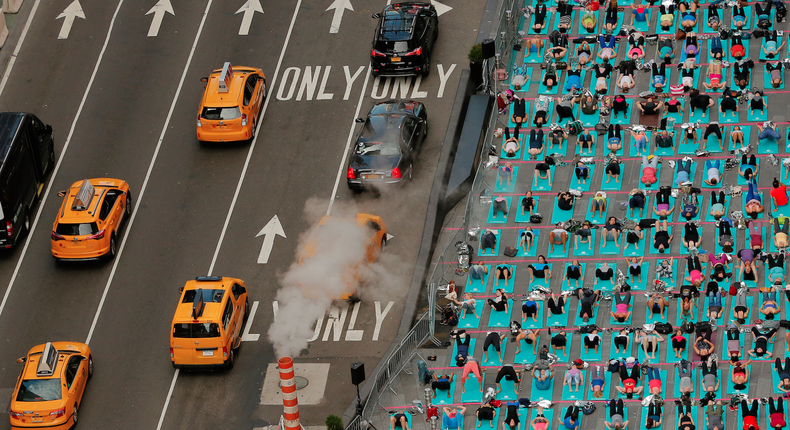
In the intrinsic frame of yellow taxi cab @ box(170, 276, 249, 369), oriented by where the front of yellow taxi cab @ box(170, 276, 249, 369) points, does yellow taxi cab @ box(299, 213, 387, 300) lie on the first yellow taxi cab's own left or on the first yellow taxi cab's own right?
on the first yellow taxi cab's own right

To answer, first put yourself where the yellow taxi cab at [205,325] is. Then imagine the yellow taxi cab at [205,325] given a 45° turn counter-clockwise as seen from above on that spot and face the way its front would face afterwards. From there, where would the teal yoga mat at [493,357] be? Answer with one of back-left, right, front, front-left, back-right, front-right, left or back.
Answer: back-right

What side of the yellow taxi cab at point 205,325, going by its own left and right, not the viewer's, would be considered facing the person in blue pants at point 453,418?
right

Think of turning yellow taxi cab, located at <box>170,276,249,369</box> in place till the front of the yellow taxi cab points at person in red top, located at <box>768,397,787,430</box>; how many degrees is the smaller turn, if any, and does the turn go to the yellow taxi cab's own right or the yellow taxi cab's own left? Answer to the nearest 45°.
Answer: approximately 90° to the yellow taxi cab's own right

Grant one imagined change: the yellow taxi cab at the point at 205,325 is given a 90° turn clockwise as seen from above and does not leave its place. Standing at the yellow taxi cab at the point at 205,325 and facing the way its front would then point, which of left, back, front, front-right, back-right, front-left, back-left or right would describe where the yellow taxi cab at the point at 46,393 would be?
back

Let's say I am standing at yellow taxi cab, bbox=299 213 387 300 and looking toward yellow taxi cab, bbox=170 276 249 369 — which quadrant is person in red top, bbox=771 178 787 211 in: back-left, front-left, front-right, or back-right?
back-left

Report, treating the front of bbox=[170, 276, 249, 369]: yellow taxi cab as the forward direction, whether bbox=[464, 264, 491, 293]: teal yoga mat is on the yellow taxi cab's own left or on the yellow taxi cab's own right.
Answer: on the yellow taxi cab's own right

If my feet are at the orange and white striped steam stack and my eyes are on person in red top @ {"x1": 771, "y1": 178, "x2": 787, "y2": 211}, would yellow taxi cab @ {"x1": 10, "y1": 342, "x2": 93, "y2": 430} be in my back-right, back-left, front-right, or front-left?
back-left

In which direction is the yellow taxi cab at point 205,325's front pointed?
away from the camera
